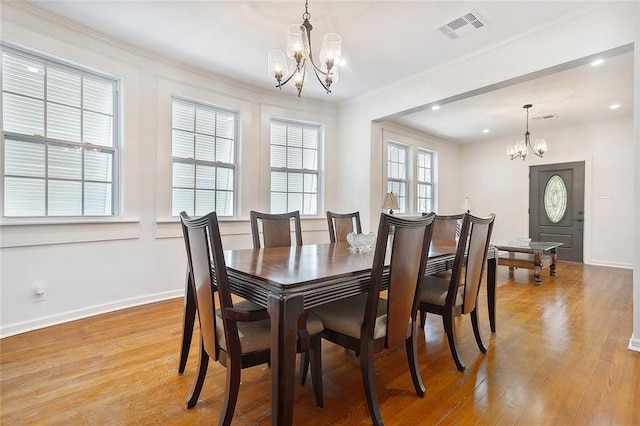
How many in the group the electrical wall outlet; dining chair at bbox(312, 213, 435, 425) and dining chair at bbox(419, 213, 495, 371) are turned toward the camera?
1

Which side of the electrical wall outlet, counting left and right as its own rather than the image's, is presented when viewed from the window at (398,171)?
left

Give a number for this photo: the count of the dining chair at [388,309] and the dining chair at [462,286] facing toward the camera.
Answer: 0

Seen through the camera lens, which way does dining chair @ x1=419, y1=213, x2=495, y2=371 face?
facing away from the viewer and to the left of the viewer

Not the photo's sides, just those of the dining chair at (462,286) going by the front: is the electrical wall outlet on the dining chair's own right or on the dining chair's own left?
on the dining chair's own left

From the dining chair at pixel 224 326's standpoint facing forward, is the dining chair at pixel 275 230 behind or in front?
in front

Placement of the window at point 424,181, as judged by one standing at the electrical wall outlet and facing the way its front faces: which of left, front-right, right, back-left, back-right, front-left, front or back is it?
left

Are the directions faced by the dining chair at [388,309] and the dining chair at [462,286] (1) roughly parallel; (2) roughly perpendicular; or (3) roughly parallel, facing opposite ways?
roughly parallel

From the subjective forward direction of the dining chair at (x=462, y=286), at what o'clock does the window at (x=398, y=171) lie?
The window is roughly at 1 o'clock from the dining chair.

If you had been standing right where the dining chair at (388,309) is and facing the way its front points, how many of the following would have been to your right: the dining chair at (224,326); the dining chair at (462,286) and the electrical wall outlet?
1

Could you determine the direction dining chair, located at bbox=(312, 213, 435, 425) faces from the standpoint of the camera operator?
facing away from the viewer and to the left of the viewer

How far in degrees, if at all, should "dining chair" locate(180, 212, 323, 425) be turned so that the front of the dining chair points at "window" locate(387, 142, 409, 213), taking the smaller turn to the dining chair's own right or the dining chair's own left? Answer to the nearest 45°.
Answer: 0° — it already faces it

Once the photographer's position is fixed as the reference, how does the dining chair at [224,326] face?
facing away from the viewer and to the right of the viewer

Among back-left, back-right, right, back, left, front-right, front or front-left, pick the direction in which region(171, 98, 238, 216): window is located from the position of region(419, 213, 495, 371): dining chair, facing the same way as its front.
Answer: front-left

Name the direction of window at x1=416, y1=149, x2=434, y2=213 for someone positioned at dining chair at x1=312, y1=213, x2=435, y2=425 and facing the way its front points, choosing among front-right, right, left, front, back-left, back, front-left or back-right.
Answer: front-right
